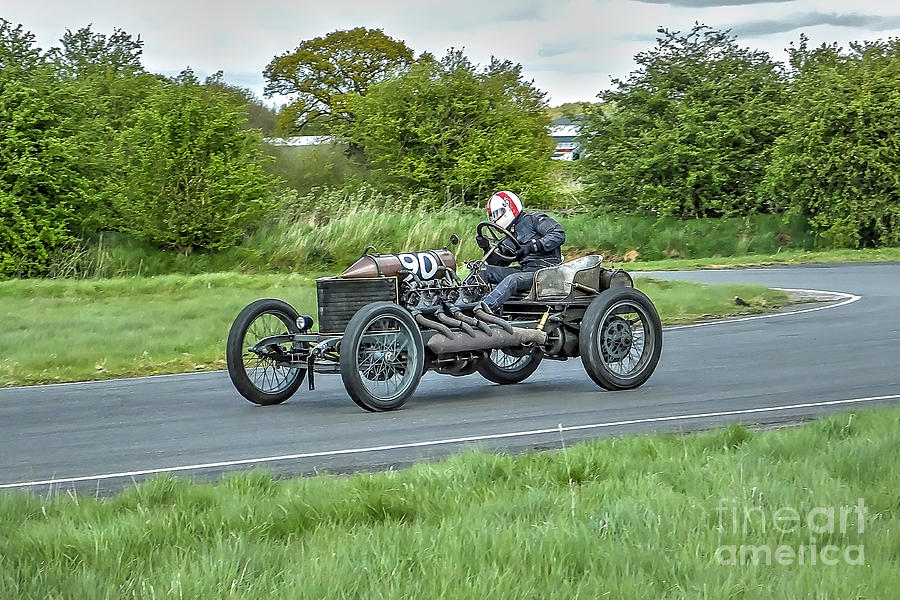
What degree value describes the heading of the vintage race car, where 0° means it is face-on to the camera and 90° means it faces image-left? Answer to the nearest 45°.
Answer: approximately 45°

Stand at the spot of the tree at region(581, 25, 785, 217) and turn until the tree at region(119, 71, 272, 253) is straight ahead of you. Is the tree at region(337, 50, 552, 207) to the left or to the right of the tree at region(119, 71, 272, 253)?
right

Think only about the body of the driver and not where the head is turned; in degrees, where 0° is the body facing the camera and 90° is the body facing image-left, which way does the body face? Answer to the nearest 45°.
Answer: approximately 45°

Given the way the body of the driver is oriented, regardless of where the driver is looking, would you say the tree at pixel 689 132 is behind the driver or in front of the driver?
behind

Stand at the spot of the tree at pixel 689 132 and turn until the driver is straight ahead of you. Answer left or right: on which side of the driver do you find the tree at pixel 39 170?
right

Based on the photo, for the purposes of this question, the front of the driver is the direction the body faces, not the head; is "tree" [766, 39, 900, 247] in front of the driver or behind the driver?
behind

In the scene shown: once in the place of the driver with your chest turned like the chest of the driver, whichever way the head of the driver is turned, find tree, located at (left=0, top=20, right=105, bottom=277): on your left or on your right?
on your right
